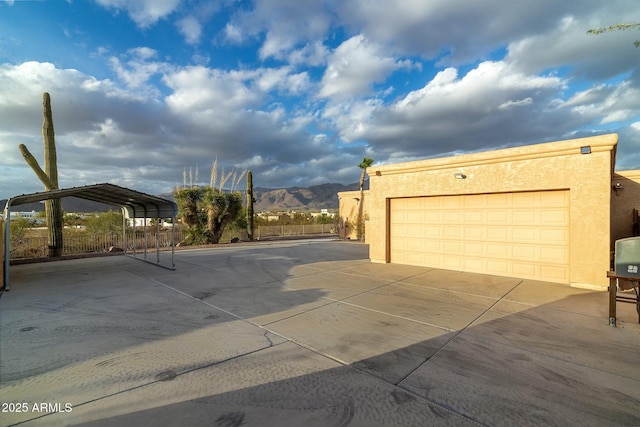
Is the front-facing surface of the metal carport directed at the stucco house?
no

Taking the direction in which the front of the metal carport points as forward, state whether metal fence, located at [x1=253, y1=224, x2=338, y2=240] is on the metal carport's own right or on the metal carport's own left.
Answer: on the metal carport's own left

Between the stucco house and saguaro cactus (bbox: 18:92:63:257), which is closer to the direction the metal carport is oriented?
the stucco house
